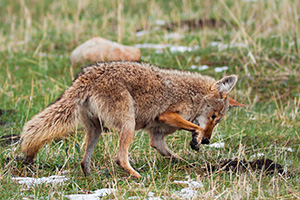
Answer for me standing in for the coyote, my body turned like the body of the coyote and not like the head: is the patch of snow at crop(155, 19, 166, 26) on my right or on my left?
on my left

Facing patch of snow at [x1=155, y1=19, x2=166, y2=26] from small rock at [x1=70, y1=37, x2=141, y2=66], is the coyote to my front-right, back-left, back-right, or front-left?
back-right

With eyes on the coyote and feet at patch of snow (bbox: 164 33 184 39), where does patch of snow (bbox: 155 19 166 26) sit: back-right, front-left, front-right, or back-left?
back-right

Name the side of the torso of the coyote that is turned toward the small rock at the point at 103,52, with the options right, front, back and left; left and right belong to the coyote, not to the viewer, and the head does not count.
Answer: left

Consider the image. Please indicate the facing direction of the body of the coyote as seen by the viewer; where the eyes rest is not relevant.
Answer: to the viewer's right

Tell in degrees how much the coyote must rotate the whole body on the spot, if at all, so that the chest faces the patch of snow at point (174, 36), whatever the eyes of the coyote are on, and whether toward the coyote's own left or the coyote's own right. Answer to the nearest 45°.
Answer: approximately 90° to the coyote's own left
